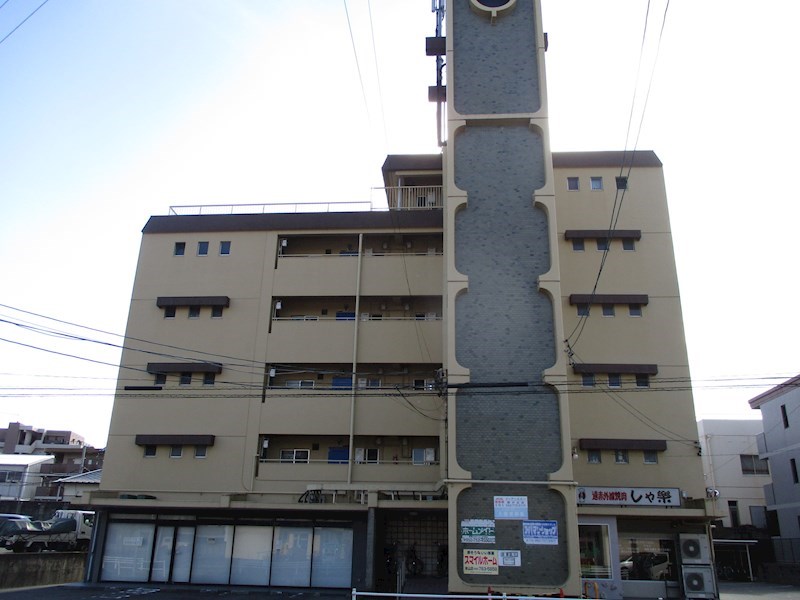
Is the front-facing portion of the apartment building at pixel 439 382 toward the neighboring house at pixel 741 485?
no

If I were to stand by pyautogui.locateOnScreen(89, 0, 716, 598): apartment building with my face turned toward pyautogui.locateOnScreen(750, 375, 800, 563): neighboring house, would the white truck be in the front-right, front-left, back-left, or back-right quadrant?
back-left

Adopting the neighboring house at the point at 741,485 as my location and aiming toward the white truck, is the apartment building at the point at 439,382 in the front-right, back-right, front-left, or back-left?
front-left

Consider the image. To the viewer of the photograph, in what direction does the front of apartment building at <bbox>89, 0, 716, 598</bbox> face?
facing the viewer

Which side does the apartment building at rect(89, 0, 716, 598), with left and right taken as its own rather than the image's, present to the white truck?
right

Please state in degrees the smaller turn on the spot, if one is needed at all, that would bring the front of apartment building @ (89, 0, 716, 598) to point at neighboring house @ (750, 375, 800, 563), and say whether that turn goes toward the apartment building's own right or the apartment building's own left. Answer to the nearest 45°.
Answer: approximately 135° to the apartment building's own left
